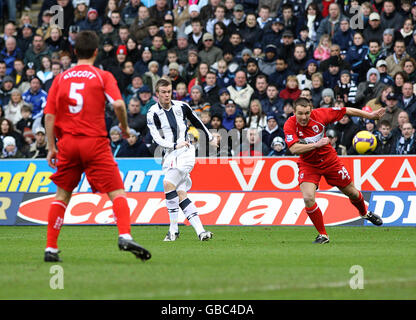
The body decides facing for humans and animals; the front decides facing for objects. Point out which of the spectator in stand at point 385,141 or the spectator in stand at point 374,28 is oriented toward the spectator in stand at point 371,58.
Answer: the spectator in stand at point 374,28

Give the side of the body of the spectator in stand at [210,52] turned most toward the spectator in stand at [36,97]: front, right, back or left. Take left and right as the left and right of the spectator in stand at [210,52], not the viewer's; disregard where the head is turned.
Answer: right

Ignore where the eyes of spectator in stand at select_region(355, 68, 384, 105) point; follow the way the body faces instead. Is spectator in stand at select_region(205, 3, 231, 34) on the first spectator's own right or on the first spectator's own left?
on the first spectator's own right

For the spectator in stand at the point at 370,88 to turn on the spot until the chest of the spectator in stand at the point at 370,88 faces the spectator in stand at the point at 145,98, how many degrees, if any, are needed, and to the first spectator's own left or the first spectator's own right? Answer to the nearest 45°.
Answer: approximately 90° to the first spectator's own right

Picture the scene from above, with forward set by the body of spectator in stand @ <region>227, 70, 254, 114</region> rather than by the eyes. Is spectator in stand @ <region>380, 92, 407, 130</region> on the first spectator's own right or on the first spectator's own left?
on the first spectator's own left

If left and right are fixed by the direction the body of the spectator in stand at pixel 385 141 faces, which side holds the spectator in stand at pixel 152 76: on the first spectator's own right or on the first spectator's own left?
on the first spectator's own right

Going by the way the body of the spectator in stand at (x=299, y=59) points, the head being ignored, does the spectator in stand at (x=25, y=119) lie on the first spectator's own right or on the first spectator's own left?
on the first spectator's own right
